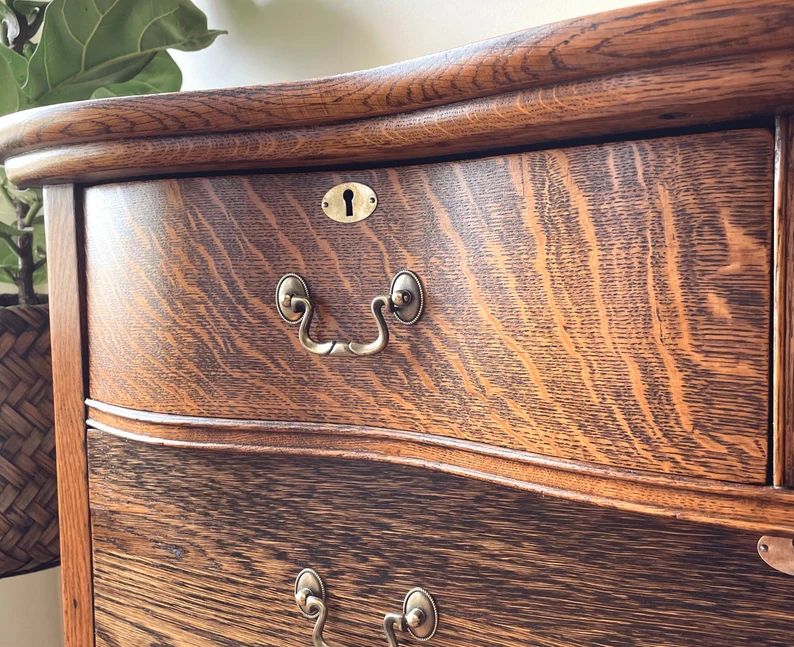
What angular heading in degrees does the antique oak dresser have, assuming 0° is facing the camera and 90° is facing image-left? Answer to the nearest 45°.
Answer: approximately 45°

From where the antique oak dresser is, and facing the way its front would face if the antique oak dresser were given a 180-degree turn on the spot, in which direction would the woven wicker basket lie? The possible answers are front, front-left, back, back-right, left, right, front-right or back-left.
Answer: left
